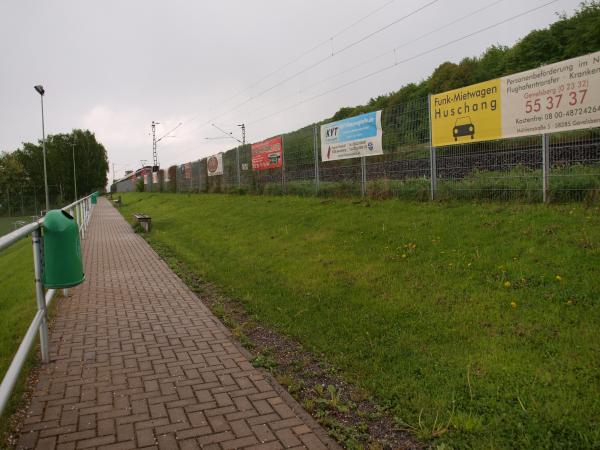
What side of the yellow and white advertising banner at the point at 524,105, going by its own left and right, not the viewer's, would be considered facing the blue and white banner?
right

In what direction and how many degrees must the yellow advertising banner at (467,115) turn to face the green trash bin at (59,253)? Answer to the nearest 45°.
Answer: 0° — it already faces it

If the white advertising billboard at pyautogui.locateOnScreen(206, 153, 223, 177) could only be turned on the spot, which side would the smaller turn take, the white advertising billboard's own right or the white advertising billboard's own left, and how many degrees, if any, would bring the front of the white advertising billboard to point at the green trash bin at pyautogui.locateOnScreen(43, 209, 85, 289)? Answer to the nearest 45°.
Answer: approximately 45° to the white advertising billboard's own left

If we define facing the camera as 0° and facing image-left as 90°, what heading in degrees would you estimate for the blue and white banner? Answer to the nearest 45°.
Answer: approximately 45°

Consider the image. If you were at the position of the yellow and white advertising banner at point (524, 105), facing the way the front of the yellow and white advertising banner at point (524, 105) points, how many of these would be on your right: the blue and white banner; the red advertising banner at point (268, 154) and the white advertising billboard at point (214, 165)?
3

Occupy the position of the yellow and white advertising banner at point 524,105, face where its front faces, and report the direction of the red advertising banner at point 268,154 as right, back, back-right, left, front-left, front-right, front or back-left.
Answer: right

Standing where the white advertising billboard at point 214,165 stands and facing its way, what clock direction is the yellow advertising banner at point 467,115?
The yellow advertising banner is roughly at 10 o'clock from the white advertising billboard.

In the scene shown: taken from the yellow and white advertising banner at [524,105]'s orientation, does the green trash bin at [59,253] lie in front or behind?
in front

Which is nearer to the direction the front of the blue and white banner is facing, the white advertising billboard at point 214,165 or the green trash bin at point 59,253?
the green trash bin
